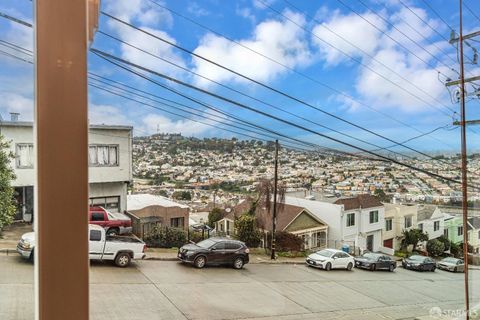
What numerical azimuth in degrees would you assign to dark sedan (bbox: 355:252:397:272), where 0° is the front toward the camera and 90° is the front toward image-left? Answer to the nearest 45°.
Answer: approximately 45°
